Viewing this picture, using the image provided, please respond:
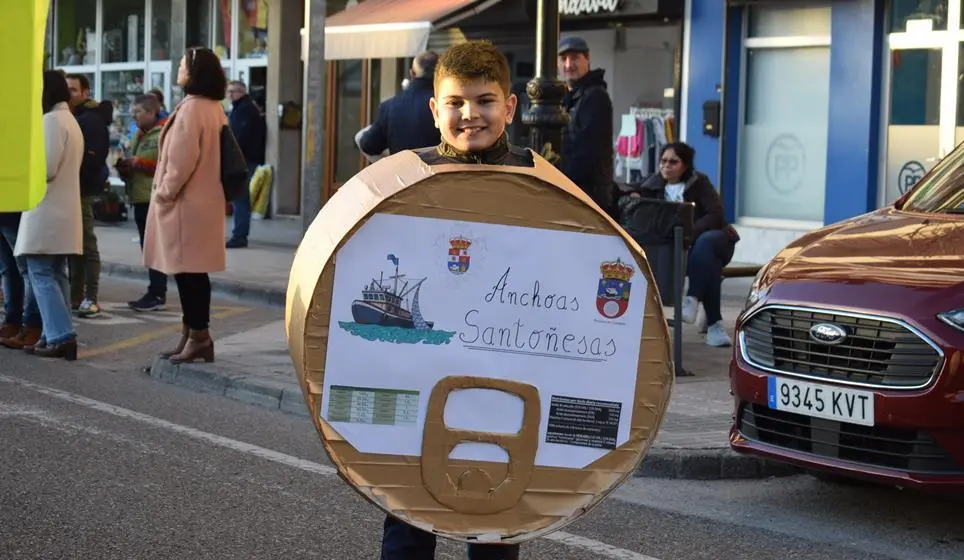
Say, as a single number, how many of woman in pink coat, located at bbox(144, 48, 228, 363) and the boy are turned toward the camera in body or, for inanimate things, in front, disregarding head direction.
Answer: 1

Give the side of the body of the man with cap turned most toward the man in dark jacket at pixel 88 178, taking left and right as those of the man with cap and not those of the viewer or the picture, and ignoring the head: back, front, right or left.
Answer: right

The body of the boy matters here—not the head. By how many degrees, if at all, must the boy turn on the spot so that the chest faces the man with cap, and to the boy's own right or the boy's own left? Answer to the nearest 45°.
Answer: approximately 180°

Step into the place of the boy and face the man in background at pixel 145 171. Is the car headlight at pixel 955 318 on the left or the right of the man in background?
right

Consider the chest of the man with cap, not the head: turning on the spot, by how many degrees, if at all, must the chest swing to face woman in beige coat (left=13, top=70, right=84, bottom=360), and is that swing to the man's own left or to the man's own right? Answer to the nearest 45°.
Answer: approximately 45° to the man's own right

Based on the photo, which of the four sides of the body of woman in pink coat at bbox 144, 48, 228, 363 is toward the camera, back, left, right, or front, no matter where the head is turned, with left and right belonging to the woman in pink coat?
left

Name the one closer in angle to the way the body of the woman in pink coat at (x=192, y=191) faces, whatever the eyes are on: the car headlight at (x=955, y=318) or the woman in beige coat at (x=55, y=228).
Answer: the woman in beige coat

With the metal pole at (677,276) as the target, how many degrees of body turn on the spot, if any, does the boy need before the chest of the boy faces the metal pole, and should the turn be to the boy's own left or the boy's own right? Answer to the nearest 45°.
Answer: approximately 180°

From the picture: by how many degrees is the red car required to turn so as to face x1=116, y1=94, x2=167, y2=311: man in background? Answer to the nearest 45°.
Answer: approximately 90° to its right

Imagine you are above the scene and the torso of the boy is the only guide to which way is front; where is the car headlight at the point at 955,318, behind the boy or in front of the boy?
behind
